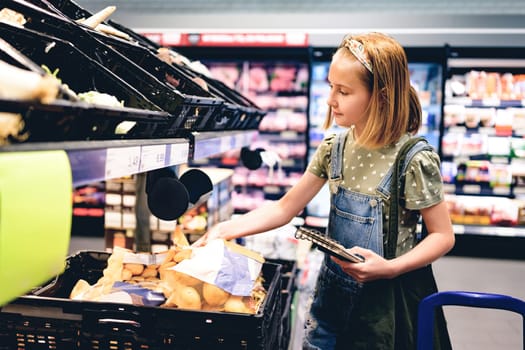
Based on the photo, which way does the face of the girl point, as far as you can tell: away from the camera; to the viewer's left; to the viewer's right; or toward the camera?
to the viewer's left

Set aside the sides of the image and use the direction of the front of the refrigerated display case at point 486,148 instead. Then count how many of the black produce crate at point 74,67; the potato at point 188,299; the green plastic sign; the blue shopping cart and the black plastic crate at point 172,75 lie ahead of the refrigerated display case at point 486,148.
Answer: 5

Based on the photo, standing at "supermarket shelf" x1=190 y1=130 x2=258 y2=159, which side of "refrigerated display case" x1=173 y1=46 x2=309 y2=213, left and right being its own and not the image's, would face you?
front

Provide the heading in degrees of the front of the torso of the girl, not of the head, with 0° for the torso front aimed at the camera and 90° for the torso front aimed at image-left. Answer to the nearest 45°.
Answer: approximately 45°

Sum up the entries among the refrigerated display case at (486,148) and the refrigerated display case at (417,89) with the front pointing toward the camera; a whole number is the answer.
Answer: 2

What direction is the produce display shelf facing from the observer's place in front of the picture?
facing the viewer and to the right of the viewer

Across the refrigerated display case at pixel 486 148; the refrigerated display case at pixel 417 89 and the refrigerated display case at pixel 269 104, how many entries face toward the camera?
3

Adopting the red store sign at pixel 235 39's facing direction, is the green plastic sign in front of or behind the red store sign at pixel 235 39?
in front

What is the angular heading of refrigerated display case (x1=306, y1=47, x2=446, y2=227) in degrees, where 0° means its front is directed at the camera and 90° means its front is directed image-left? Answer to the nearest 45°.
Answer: approximately 0°
